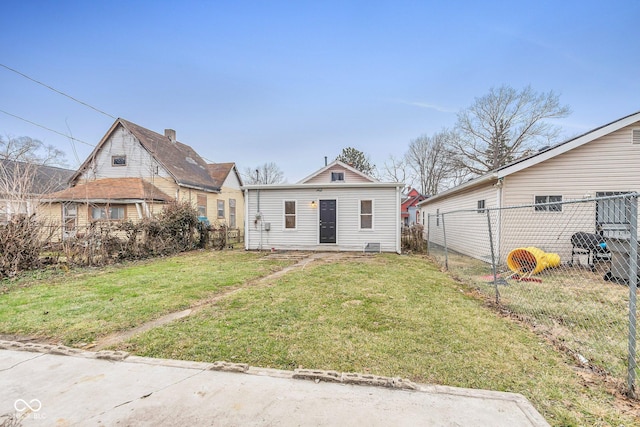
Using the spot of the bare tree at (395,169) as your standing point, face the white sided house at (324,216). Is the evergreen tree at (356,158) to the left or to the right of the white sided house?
right

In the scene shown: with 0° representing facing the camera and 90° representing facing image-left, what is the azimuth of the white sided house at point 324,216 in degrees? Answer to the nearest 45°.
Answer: approximately 0°

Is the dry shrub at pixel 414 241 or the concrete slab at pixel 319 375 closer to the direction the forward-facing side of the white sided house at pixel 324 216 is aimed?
the concrete slab

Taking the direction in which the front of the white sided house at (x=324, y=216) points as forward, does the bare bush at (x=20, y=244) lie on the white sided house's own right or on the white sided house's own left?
on the white sided house's own right

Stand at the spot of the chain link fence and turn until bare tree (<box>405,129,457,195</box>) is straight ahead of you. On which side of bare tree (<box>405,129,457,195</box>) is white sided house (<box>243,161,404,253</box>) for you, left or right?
left

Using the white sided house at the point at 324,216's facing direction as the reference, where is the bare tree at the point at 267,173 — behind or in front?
behind

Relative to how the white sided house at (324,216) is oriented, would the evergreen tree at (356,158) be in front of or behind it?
behind

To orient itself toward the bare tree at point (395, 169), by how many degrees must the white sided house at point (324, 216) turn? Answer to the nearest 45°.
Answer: approximately 180°

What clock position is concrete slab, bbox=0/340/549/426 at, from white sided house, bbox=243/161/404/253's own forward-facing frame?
The concrete slab is roughly at 12 o'clock from the white sided house.

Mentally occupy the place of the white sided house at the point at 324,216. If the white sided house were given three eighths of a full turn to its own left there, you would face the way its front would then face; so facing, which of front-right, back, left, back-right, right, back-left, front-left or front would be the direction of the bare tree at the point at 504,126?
front
